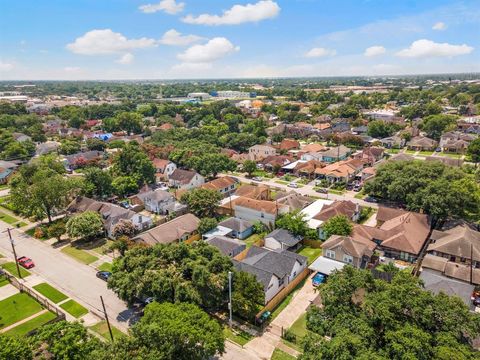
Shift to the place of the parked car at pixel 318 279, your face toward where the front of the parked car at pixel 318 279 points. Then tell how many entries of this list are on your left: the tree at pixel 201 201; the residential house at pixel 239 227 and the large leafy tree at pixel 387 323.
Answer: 2

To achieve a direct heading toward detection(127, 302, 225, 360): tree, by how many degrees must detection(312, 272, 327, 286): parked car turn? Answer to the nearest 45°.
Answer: approximately 180°

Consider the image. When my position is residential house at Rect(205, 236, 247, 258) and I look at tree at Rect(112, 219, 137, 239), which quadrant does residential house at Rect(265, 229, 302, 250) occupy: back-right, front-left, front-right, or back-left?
back-right

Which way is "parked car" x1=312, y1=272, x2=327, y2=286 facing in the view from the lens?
facing away from the viewer and to the right of the viewer
